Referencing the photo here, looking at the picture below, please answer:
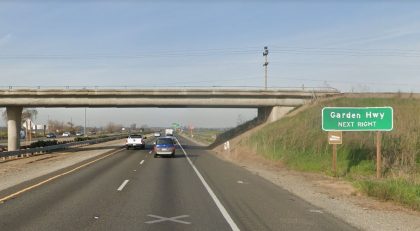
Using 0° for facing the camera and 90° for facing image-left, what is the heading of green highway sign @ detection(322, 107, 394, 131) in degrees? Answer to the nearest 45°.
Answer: approximately 0°

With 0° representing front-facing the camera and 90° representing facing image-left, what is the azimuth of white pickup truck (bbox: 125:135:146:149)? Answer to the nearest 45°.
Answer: approximately 180°

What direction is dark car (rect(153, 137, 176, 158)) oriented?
away from the camera

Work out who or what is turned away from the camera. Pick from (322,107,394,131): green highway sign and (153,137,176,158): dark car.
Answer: the dark car

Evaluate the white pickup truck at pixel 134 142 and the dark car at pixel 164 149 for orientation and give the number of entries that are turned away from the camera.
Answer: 2

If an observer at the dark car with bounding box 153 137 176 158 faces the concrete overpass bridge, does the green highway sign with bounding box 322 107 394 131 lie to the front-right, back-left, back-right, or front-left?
back-right

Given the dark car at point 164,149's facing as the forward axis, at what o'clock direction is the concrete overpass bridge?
The concrete overpass bridge is roughly at 12 o'clock from the dark car.

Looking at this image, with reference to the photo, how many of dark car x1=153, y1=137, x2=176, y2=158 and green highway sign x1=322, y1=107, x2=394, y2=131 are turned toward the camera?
1

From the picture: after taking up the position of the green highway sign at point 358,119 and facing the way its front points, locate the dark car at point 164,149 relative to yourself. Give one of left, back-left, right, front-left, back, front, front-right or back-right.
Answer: back-right
